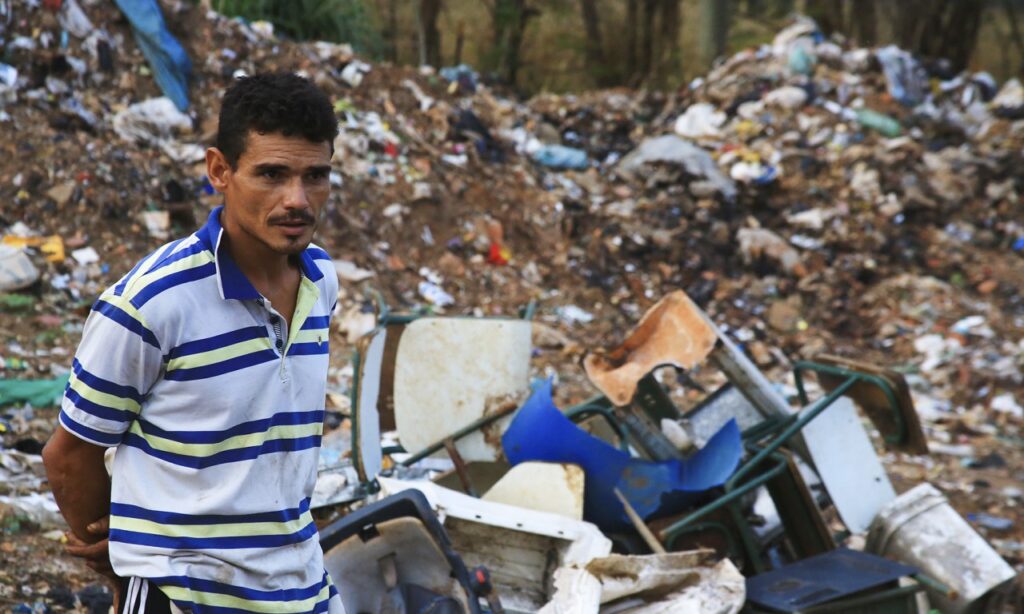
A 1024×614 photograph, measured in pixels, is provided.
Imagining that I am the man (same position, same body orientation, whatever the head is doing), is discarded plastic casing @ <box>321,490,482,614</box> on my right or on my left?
on my left

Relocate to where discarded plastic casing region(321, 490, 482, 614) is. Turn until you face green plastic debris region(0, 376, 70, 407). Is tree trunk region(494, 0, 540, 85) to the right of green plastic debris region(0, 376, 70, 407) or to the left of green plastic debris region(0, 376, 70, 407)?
right

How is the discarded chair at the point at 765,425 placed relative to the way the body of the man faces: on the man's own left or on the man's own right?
on the man's own left

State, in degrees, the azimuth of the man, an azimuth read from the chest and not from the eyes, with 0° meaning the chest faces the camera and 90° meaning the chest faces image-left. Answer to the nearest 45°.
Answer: approximately 315°

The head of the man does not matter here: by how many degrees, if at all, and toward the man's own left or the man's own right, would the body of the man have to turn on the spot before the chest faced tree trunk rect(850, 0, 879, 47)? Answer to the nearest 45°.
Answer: approximately 90° to the man's own left

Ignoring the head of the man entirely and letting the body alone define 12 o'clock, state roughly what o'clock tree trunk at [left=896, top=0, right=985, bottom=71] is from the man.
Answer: The tree trunk is roughly at 9 o'clock from the man.

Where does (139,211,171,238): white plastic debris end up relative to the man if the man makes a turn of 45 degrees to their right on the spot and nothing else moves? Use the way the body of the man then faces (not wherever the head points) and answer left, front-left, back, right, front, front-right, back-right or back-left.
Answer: back

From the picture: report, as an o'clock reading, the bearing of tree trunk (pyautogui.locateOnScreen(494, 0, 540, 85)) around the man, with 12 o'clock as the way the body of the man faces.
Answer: The tree trunk is roughly at 8 o'clock from the man.

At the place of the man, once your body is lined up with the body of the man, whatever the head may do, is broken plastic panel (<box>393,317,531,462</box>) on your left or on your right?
on your left

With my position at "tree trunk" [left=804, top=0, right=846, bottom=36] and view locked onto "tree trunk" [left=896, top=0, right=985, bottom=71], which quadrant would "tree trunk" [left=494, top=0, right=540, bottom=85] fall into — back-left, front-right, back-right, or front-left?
back-right

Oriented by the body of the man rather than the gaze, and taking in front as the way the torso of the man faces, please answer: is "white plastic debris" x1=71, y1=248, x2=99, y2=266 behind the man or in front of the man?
behind
